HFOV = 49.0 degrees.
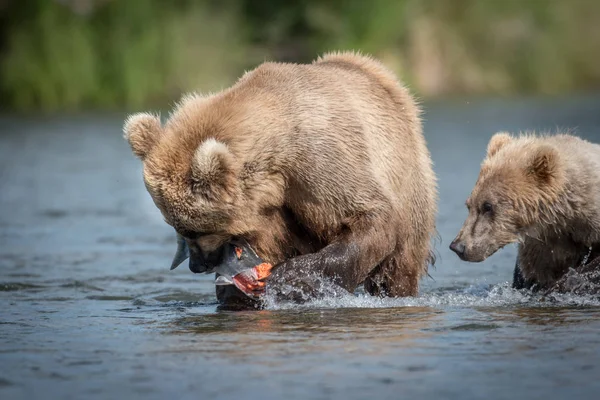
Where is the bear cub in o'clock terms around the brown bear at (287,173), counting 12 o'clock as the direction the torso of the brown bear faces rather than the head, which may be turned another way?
The bear cub is roughly at 7 o'clock from the brown bear.

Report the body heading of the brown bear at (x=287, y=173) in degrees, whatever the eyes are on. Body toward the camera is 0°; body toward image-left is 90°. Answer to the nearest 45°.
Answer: approximately 45°
